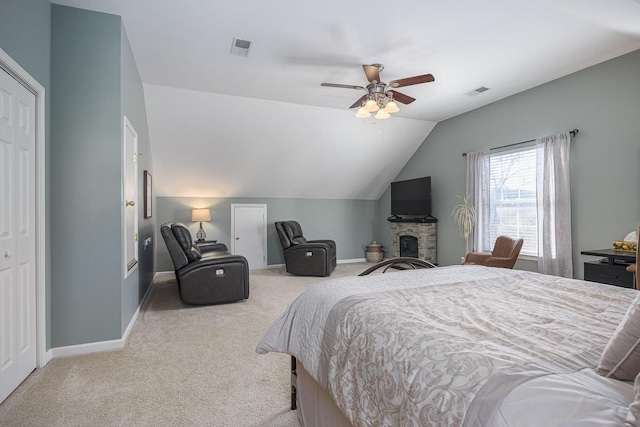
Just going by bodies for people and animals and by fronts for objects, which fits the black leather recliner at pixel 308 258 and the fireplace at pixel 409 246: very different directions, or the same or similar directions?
very different directions

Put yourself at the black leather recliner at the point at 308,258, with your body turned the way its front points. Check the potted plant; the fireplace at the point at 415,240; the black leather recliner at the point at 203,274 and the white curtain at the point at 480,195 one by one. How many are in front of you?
3

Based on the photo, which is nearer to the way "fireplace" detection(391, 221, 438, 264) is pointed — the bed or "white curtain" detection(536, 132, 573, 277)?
the bed

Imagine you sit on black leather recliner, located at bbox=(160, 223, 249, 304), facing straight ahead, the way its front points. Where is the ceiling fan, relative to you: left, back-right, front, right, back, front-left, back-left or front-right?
front-right

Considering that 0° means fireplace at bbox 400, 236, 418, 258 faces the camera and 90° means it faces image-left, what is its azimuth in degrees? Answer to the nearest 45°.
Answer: approximately 45°

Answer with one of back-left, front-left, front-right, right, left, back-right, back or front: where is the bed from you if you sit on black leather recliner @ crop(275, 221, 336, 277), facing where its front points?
right

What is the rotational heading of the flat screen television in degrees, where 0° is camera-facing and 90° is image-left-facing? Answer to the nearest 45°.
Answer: approximately 45°

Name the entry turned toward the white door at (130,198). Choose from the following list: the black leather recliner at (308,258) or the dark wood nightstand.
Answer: the dark wood nightstand

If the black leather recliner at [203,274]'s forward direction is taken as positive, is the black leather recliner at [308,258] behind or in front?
in front

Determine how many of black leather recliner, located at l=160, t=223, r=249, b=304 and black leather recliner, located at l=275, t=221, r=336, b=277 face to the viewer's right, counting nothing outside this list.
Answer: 2

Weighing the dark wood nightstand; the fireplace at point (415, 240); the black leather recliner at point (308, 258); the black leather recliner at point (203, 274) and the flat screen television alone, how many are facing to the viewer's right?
2

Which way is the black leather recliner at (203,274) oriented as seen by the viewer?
to the viewer's right

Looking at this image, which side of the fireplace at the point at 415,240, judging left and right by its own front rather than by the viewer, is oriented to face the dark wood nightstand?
left

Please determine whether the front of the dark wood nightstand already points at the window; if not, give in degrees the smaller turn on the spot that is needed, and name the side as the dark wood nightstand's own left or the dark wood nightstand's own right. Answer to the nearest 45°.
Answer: approximately 90° to the dark wood nightstand's own right

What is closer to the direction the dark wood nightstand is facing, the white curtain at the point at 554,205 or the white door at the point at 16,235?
the white door

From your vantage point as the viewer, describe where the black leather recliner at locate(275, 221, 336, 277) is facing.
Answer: facing to the right of the viewer

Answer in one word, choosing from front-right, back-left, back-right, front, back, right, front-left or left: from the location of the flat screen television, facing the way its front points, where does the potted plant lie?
left
